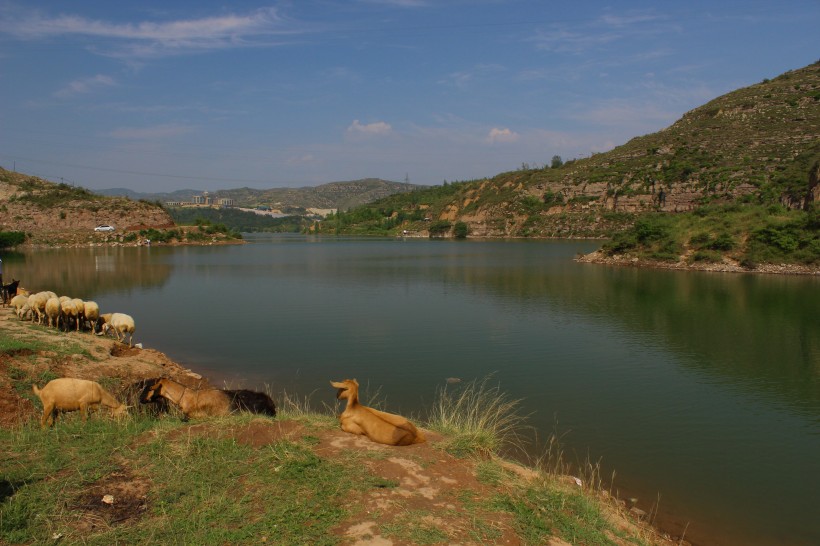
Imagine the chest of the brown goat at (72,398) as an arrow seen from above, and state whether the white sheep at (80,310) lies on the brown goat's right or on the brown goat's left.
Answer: on the brown goat's left

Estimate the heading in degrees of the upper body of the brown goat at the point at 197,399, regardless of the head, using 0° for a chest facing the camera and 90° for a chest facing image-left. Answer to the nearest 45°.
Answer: approximately 90°

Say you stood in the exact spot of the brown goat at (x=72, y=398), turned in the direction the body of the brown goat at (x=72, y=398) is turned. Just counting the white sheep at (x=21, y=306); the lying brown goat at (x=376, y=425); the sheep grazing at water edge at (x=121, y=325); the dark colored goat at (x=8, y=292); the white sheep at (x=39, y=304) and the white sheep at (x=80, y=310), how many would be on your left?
5

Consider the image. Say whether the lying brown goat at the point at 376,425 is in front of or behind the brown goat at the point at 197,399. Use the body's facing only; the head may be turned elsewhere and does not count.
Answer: behind

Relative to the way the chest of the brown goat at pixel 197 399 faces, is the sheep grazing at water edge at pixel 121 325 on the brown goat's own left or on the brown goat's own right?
on the brown goat's own right

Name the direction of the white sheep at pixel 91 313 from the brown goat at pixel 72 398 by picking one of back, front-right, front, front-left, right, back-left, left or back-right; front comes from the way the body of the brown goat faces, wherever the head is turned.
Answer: left

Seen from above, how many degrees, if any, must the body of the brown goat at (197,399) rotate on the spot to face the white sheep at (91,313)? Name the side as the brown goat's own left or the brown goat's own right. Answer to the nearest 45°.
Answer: approximately 90° to the brown goat's own right

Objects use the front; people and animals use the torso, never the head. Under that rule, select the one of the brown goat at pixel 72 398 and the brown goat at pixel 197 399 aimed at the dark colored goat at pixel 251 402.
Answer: the brown goat at pixel 72 398

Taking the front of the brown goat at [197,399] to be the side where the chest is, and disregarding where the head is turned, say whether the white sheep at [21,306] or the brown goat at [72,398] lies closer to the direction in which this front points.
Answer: the brown goat

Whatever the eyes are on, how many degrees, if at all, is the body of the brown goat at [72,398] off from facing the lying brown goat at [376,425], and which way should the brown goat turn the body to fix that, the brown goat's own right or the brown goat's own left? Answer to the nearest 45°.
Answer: approximately 45° to the brown goat's own right

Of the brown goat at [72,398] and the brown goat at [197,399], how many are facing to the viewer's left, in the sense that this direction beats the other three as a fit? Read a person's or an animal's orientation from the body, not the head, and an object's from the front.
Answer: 1

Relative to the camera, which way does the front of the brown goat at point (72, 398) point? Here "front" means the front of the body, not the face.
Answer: to the viewer's right

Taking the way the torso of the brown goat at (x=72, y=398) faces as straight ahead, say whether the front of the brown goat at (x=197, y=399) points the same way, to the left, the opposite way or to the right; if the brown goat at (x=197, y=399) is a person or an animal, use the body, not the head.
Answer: the opposite way
